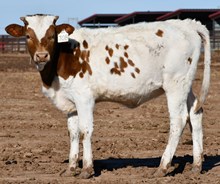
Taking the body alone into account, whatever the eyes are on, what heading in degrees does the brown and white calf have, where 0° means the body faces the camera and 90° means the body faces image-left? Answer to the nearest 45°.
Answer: approximately 90°
